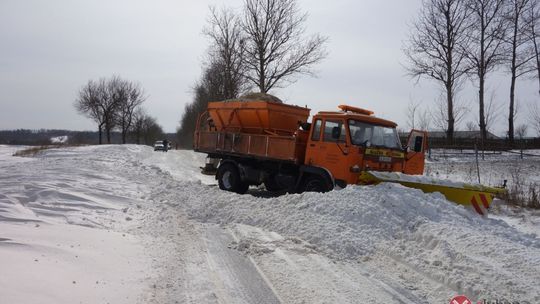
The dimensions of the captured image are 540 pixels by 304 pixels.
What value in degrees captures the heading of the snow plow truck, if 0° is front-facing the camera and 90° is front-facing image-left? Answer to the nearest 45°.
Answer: approximately 315°
